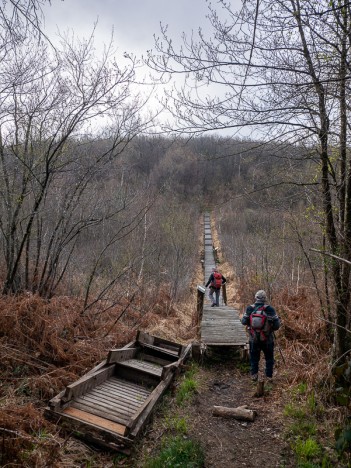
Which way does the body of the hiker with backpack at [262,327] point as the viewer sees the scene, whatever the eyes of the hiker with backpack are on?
away from the camera

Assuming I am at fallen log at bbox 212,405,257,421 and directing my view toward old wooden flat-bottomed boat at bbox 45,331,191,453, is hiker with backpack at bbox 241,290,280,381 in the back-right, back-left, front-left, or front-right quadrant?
back-right

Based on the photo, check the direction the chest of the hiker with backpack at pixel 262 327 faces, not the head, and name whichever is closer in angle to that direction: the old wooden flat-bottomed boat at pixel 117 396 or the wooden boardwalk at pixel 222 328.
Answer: the wooden boardwalk

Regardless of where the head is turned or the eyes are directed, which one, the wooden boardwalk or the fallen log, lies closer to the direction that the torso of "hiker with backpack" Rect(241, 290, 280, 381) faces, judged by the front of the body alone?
the wooden boardwalk

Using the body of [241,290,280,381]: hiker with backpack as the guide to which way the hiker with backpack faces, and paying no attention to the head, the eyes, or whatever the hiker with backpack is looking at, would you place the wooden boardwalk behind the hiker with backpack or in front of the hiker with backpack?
in front

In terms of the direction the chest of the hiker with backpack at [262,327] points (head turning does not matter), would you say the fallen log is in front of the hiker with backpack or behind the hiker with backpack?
behind

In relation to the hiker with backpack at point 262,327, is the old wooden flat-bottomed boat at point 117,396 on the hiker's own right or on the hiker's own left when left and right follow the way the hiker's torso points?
on the hiker's own left
